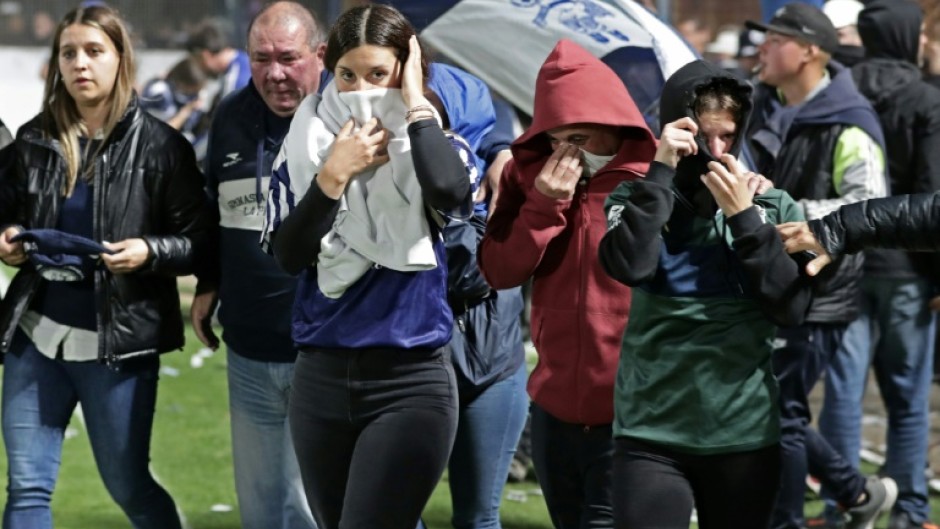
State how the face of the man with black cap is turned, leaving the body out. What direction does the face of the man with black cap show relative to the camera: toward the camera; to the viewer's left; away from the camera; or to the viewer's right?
to the viewer's left

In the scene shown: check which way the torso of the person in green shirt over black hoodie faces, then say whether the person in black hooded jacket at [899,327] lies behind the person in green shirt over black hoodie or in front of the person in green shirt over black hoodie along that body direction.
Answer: behind

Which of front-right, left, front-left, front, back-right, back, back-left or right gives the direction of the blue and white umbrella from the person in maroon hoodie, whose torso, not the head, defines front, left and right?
back

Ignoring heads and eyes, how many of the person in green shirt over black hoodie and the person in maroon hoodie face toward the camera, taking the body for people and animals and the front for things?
2

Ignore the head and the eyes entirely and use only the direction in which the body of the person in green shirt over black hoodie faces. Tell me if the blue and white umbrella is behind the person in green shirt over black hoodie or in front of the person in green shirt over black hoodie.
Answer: behind

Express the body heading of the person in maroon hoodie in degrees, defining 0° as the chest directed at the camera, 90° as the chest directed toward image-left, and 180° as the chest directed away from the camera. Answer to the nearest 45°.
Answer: approximately 0°

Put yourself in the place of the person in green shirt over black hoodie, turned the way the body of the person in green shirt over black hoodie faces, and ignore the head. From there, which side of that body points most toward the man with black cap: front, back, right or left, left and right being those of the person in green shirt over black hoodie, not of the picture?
back
